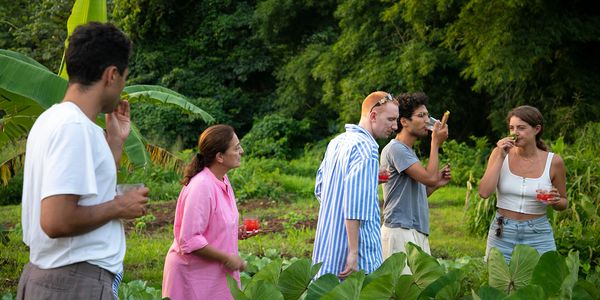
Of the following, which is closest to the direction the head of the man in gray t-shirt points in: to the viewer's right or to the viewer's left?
to the viewer's right

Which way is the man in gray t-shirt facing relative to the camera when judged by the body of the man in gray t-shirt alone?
to the viewer's right

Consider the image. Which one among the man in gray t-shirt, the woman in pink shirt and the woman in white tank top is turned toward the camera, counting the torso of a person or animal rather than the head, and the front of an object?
the woman in white tank top

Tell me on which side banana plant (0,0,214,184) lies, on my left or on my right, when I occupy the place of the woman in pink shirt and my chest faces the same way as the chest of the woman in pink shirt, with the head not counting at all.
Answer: on my left

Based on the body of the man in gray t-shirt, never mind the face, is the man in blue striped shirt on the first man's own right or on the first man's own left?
on the first man's own right

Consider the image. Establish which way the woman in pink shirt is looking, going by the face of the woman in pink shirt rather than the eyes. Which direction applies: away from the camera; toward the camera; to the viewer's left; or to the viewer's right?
to the viewer's right

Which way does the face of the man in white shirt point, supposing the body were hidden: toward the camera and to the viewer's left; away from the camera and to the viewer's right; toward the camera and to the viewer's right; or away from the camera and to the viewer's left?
away from the camera and to the viewer's right

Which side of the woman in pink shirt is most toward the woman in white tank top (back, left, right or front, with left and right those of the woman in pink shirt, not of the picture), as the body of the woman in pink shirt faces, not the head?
front

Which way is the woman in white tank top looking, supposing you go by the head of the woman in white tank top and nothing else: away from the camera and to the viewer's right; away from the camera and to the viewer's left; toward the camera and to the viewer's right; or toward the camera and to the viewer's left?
toward the camera and to the viewer's left

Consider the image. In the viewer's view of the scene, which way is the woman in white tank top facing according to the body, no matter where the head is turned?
toward the camera

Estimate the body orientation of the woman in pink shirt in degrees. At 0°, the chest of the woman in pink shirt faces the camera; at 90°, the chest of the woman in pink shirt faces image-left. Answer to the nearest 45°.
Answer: approximately 270°

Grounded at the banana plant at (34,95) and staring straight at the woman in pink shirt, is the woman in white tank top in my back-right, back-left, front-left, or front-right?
front-left

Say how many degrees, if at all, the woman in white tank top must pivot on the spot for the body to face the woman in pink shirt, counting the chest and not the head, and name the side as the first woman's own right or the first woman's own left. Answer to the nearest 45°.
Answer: approximately 45° to the first woman's own right

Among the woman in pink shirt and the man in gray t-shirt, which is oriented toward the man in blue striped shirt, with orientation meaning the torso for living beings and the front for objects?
the woman in pink shirt
